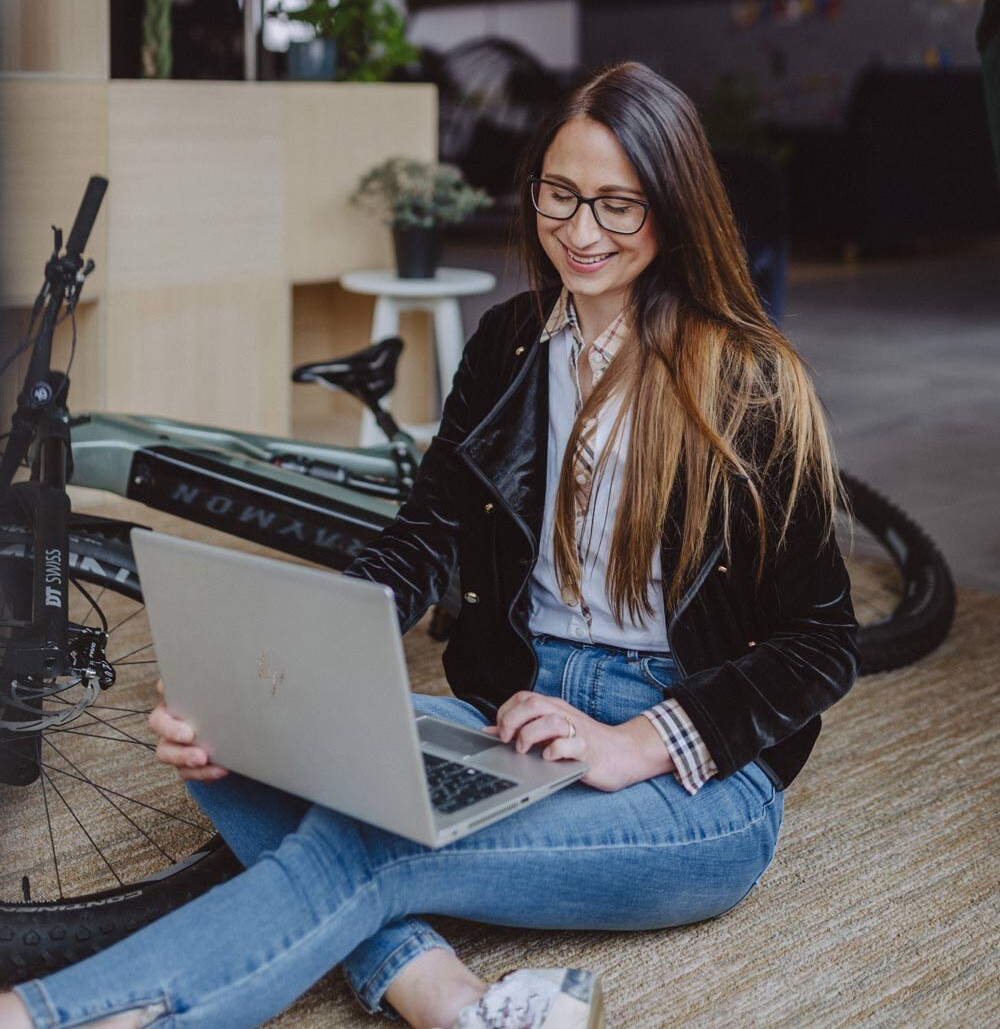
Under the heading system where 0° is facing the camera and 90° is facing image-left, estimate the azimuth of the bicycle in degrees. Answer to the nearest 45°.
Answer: approximately 45°

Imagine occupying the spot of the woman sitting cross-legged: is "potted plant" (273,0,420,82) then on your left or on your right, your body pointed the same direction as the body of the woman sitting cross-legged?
on your right

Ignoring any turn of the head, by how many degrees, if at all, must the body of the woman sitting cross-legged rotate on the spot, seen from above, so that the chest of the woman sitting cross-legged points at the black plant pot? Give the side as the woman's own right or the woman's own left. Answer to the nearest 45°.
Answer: approximately 135° to the woman's own right

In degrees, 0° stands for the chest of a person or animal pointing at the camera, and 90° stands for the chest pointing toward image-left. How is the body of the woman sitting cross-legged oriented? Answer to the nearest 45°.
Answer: approximately 45°

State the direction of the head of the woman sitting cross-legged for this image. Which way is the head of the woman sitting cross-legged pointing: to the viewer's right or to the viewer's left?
to the viewer's left

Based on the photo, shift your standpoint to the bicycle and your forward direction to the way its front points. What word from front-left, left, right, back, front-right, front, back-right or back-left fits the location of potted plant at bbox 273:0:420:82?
back-right

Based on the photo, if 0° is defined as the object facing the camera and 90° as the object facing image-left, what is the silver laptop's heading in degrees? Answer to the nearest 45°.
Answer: approximately 225°

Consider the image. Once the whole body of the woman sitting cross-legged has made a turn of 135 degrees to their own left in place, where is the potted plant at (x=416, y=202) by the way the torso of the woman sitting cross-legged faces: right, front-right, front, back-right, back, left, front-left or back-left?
left

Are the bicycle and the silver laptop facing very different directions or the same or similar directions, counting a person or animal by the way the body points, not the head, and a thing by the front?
very different directions
